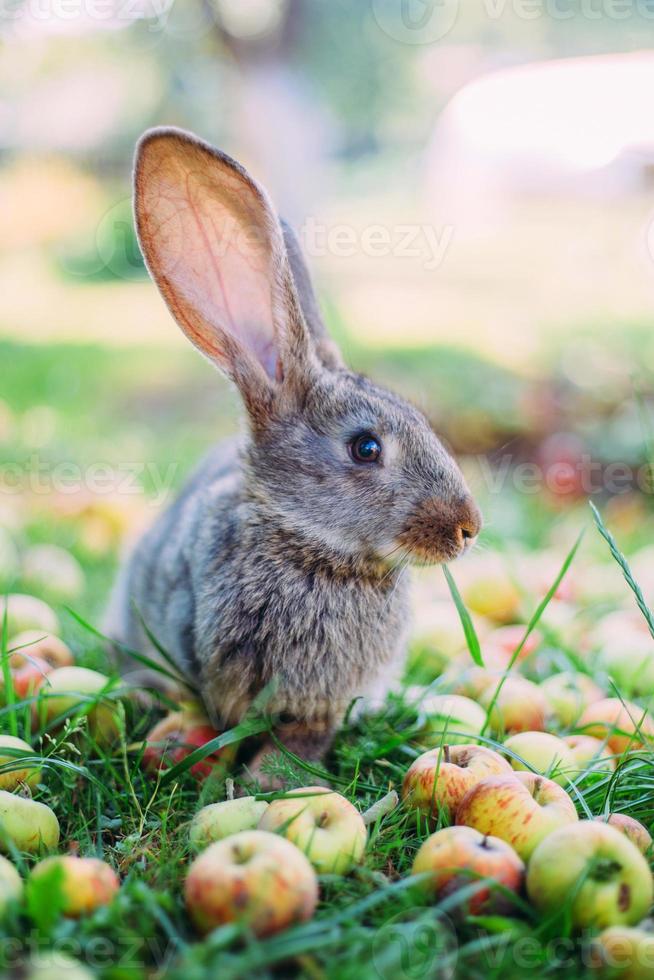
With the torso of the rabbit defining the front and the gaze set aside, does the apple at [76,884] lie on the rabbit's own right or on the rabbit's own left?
on the rabbit's own right

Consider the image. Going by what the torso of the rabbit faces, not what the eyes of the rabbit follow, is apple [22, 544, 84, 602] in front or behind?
behind

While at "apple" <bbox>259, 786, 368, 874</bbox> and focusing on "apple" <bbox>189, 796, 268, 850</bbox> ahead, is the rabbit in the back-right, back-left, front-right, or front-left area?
front-right

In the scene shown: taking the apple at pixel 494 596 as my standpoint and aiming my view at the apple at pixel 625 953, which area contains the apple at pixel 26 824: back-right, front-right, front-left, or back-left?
front-right

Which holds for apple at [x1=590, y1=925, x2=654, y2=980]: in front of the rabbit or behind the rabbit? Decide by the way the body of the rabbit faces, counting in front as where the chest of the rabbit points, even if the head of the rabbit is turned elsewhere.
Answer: in front

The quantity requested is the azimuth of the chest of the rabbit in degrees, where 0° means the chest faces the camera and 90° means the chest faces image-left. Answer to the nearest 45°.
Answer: approximately 315°

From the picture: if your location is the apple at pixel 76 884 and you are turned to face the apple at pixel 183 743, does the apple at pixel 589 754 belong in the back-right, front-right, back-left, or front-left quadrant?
front-right

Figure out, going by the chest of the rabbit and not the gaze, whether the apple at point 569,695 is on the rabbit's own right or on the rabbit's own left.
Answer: on the rabbit's own left

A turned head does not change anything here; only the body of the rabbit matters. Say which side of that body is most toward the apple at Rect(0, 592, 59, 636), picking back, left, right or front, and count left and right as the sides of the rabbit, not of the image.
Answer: back

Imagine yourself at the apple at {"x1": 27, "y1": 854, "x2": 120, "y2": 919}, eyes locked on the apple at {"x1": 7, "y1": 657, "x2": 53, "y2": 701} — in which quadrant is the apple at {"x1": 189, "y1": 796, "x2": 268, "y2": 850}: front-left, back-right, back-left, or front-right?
front-right

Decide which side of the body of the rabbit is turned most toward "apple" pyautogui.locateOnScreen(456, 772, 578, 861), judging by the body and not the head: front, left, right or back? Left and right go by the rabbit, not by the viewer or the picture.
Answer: front

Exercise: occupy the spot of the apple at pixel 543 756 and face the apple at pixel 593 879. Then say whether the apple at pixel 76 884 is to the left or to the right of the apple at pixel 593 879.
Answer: right
